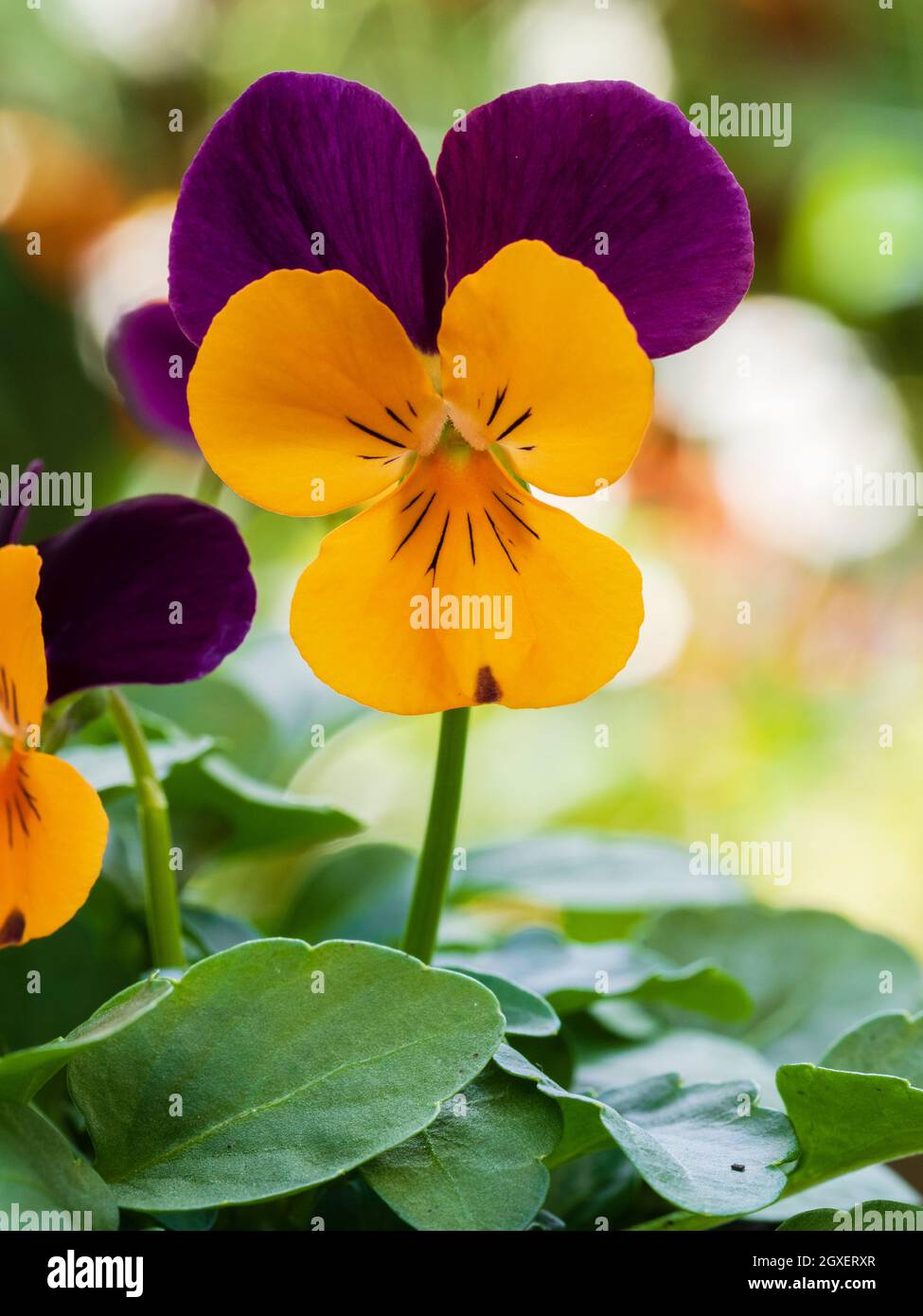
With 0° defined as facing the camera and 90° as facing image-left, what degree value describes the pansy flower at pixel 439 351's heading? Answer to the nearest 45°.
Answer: approximately 0°
